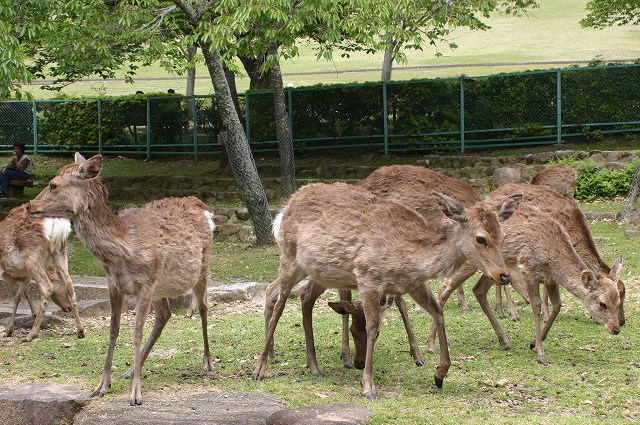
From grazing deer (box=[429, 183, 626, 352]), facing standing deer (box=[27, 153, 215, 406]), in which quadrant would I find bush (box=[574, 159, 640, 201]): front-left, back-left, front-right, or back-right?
back-right

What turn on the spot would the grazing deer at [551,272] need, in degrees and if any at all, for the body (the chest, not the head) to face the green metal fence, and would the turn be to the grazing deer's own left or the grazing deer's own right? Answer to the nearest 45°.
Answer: approximately 135° to the grazing deer's own left

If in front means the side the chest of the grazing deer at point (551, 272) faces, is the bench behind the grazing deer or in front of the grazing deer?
behind

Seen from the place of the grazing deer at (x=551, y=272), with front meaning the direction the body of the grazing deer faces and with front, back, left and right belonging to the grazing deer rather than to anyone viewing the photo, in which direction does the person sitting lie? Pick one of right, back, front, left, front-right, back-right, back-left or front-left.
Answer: back

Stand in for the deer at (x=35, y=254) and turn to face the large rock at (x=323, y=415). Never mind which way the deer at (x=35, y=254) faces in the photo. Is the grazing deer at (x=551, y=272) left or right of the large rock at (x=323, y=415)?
left

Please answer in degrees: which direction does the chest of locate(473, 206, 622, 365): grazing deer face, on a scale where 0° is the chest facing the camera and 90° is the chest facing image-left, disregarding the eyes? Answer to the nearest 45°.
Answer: approximately 315°

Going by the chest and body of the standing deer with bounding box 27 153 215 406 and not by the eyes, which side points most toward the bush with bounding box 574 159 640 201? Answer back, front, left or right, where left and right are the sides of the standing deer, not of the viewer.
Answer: back
